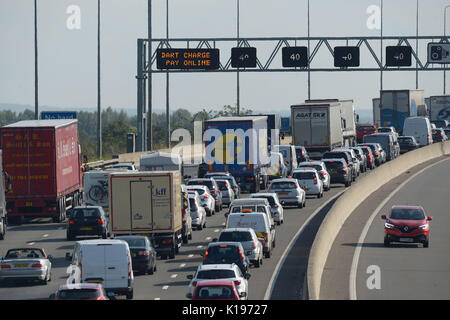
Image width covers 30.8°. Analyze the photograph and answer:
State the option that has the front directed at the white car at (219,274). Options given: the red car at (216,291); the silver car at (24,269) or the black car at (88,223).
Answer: the red car

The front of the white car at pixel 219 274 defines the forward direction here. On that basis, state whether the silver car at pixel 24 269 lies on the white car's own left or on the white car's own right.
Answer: on the white car's own left

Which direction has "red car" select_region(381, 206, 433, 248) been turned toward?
toward the camera

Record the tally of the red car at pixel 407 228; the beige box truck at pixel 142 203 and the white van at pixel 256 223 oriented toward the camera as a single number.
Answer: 1

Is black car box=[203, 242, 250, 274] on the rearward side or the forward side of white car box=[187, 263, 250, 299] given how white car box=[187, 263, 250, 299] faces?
on the forward side

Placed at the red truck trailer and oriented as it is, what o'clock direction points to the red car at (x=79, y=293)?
The red car is roughly at 6 o'clock from the red truck trailer.

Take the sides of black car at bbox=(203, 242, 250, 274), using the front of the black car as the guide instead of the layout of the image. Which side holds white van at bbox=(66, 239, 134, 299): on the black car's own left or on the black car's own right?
on the black car's own left

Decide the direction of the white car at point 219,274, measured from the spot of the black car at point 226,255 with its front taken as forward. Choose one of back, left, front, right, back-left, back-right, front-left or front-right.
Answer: back

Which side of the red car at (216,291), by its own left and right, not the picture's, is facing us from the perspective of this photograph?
back

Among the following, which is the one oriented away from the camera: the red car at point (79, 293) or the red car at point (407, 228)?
the red car at point (79, 293)

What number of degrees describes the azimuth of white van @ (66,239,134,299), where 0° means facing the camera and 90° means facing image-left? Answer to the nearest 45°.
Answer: approximately 180°

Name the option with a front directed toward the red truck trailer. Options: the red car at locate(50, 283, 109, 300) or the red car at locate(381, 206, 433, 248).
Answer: the red car at locate(50, 283, 109, 300)

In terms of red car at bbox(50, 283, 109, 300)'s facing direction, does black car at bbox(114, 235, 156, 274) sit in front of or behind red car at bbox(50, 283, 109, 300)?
in front

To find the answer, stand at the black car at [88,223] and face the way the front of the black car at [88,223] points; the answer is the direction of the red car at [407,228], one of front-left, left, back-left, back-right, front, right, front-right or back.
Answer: right

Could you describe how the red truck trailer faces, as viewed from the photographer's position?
facing away from the viewer

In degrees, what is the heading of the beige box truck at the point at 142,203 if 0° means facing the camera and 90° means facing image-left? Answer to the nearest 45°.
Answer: approximately 180°

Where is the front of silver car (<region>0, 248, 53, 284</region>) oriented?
away from the camera

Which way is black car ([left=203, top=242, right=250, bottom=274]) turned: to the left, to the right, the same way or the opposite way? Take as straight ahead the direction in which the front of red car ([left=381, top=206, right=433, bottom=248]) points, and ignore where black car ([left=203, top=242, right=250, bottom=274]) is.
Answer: the opposite way

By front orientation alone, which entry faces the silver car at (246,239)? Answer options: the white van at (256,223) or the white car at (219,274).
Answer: the white car
